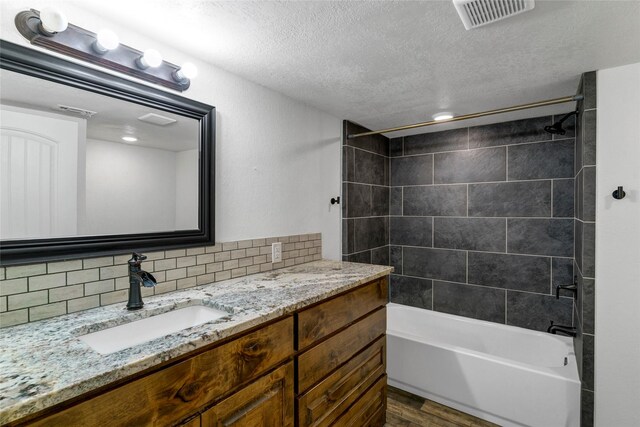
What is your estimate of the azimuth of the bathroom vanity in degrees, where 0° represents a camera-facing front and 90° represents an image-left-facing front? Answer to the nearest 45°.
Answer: approximately 315°

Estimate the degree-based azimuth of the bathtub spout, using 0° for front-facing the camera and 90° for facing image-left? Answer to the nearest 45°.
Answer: approximately 90°

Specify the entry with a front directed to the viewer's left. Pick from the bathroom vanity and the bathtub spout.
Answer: the bathtub spout

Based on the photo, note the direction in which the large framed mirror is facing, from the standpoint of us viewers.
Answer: facing the viewer and to the right of the viewer

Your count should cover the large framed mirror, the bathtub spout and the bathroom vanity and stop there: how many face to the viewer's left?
1

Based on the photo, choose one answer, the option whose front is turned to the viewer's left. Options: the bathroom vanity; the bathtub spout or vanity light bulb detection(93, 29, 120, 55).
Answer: the bathtub spout

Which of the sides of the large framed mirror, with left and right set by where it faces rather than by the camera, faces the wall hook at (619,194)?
front

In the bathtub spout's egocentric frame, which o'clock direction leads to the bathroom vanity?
The bathroom vanity is roughly at 10 o'clock from the bathtub spout.
